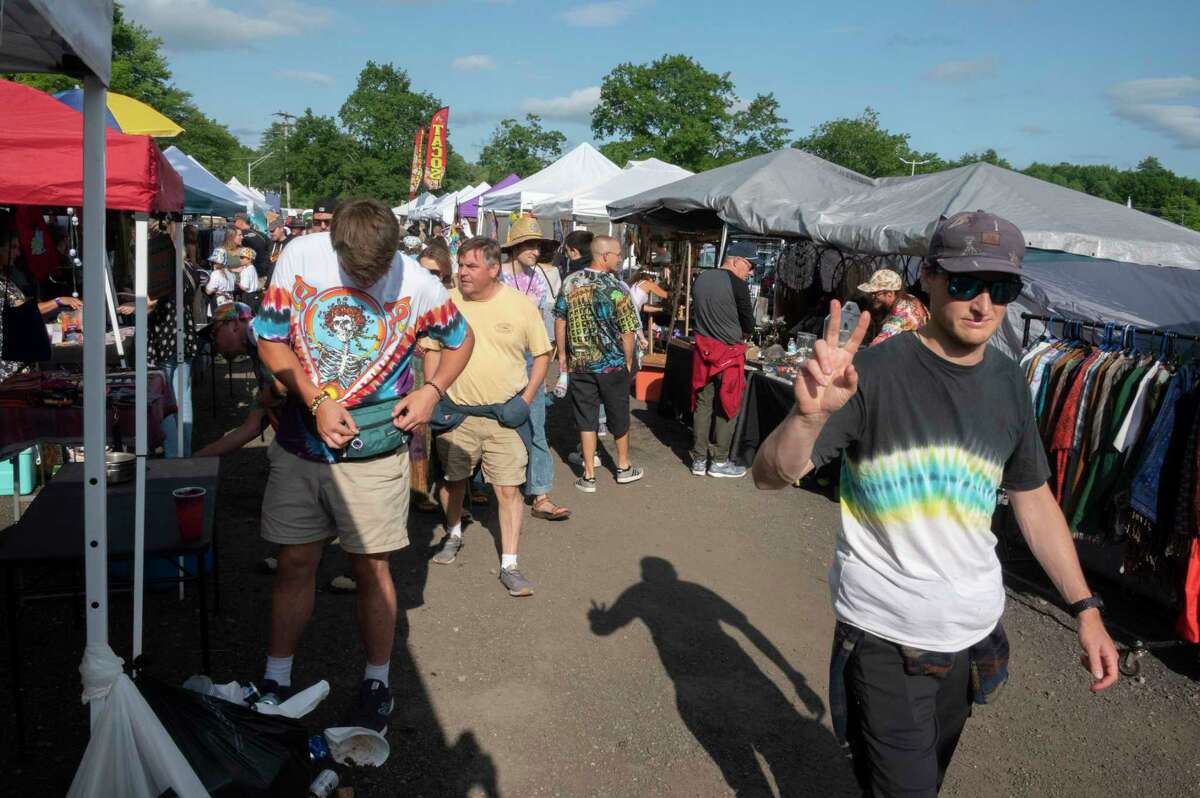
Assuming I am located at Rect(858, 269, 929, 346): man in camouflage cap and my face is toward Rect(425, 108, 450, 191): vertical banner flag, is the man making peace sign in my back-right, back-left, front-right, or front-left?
back-left

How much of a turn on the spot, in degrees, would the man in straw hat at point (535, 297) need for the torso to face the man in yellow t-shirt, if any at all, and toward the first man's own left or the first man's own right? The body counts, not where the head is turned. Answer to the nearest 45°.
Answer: approximately 45° to the first man's own right

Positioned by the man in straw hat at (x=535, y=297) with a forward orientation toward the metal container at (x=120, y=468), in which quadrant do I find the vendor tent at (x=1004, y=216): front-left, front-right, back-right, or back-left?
back-left

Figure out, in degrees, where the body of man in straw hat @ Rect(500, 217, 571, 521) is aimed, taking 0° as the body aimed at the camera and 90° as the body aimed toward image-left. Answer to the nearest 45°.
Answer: approximately 315°

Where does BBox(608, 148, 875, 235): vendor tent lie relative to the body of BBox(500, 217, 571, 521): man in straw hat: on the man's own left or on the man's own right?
on the man's own left

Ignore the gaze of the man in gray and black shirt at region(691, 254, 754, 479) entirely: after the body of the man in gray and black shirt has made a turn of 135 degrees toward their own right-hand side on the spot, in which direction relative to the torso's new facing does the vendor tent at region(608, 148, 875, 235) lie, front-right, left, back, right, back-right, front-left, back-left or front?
back

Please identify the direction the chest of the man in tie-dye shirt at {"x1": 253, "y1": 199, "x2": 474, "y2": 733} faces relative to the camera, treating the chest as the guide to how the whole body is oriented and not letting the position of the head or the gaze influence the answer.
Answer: toward the camera

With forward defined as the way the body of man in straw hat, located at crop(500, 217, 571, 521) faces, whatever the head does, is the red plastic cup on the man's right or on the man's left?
on the man's right

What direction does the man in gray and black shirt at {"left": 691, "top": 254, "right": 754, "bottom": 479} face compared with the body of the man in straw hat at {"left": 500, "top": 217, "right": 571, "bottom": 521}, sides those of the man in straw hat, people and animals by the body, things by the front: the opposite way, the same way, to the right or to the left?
to the left
